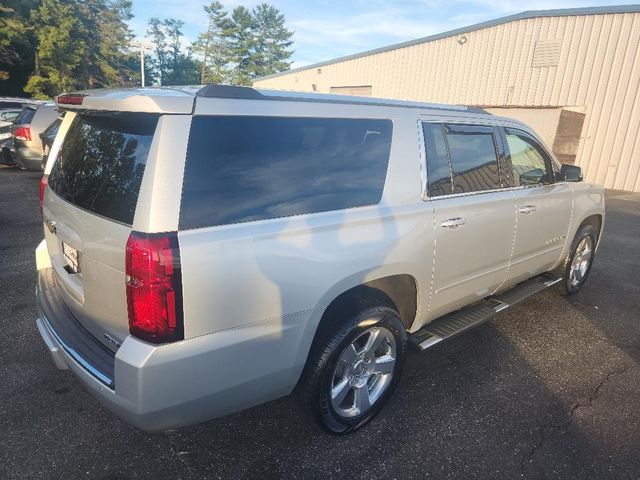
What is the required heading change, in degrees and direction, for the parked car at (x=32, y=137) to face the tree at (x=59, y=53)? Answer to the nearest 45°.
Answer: approximately 45° to its right

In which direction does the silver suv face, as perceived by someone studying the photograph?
facing away from the viewer and to the right of the viewer

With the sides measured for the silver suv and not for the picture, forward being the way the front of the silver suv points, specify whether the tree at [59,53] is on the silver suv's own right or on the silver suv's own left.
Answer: on the silver suv's own left

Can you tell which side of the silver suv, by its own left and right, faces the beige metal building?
front

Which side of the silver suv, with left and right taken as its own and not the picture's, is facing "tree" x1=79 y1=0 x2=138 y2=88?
left

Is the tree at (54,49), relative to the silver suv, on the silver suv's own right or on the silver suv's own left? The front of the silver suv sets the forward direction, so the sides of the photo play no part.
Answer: on the silver suv's own left

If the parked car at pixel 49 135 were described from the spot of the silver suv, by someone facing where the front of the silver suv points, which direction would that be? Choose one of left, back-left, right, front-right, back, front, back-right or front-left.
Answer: left

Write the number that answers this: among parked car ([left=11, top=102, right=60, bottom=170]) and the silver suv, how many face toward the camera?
0

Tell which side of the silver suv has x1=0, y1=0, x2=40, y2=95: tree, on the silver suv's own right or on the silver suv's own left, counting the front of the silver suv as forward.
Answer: on the silver suv's own left
